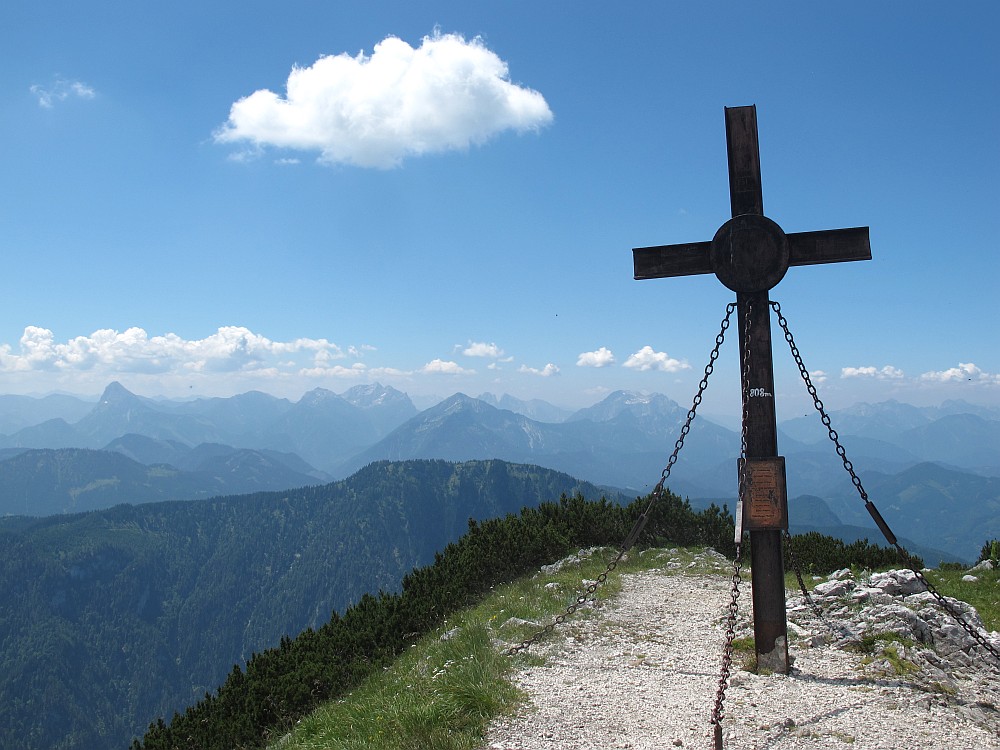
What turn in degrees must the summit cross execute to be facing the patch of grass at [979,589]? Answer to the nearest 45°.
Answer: approximately 135° to its left

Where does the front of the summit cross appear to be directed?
toward the camera
